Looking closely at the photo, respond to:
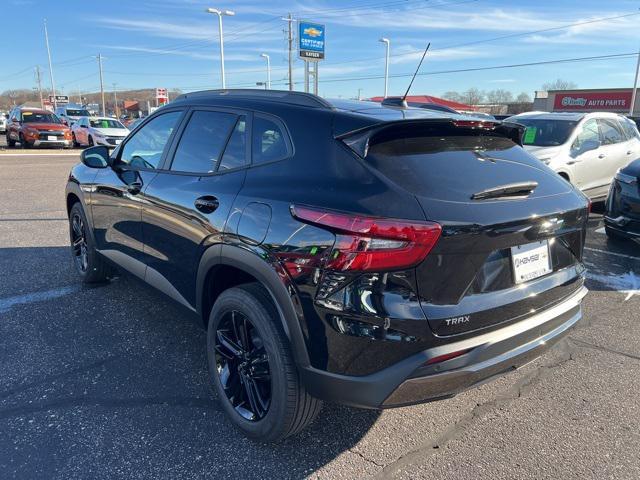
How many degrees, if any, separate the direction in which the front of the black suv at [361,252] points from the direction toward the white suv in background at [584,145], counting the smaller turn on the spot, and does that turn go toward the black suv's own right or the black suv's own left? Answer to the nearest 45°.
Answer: approximately 90° to the black suv's own right

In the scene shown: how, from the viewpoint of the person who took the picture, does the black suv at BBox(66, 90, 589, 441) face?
facing away from the viewer and to the left of the viewer

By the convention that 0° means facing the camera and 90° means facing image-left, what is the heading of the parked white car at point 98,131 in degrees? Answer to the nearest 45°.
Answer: approximately 315°

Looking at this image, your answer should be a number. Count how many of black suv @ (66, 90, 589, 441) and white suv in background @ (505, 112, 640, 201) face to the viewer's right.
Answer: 0

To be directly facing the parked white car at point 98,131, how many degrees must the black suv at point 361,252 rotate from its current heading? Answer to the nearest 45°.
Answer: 0° — it already faces it

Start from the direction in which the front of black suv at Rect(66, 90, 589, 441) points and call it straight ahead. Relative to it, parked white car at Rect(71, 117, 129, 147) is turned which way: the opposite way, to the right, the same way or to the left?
the opposite way

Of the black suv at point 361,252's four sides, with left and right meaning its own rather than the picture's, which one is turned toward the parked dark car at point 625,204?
right

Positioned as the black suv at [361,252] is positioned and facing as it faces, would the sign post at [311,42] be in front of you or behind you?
in front

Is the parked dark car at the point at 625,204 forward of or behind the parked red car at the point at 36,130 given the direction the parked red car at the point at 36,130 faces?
forward

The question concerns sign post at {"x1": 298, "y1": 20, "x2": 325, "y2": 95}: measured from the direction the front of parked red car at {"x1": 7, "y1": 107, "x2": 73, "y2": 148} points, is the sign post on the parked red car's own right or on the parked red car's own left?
on the parked red car's own left
